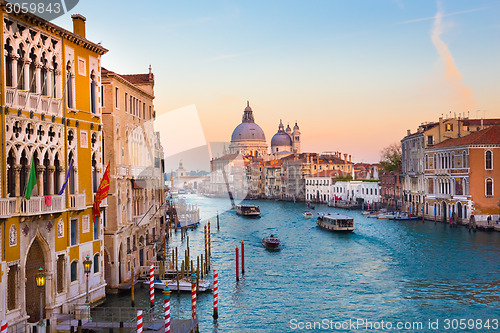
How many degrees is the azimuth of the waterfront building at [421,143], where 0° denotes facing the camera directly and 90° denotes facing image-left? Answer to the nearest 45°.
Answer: approximately 45°

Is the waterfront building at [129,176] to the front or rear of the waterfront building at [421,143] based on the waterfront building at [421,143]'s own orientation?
to the front

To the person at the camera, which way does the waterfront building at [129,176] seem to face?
facing the viewer and to the right of the viewer

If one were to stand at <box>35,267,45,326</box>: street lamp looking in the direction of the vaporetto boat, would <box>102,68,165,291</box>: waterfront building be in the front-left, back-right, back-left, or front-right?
front-left

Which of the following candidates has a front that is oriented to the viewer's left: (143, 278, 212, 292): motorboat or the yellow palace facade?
the motorboat

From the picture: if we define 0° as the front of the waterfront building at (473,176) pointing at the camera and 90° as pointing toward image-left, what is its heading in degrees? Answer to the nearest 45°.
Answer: approximately 45°

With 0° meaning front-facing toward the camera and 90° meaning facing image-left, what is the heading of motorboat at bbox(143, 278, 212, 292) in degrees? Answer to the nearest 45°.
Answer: approximately 90°

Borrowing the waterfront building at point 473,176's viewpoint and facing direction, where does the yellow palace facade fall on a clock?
The yellow palace facade is roughly at 11 o'clock from the waterfront building.
